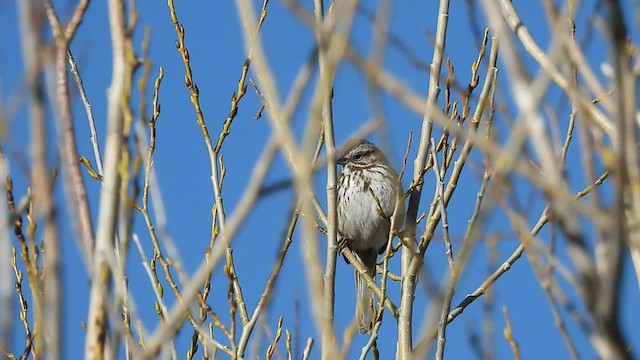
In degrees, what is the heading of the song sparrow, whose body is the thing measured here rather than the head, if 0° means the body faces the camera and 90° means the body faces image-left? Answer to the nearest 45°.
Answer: approximately 45°
